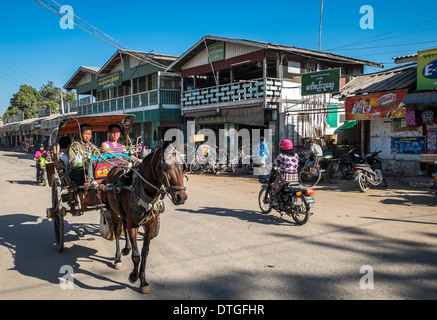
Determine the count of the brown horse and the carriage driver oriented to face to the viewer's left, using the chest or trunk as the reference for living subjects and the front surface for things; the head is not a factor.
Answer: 0

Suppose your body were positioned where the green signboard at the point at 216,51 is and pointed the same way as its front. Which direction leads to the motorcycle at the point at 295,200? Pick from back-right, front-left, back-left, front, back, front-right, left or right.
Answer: front-left

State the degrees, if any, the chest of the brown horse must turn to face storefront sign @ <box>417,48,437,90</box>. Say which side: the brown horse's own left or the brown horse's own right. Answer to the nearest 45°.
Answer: approximately 90° to the brown horse's own left

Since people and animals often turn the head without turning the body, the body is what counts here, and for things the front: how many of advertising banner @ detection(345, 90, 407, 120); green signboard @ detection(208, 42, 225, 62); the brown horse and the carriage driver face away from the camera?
0

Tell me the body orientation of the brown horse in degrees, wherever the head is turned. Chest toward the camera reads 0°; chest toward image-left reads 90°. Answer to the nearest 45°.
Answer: approximately 315°

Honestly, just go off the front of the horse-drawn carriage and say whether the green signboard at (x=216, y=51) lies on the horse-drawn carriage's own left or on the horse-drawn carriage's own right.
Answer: on the horse-drawn carriage's own left

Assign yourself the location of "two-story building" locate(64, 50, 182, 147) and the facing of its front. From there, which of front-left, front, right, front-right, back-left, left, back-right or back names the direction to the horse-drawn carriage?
front-left

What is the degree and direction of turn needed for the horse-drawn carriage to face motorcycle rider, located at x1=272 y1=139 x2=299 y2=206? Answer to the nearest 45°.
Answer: approximately 90° to its left

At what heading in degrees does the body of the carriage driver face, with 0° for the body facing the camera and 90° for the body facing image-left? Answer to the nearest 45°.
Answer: approximately 315°

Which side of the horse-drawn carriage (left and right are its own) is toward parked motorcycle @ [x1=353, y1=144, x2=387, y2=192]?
left
